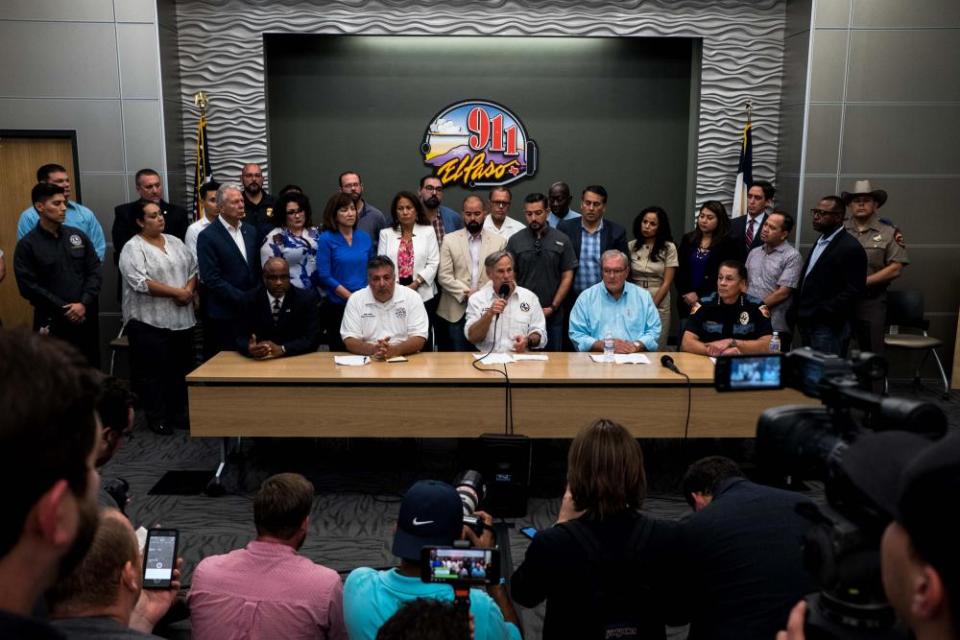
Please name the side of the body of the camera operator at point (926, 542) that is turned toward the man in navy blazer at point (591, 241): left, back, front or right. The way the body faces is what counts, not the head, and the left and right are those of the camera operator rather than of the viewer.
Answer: front

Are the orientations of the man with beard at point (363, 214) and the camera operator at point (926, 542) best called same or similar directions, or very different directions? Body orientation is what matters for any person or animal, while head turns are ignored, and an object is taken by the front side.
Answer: very different directions

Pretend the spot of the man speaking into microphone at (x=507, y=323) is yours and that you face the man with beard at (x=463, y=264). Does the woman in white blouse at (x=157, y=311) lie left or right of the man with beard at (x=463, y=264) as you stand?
left

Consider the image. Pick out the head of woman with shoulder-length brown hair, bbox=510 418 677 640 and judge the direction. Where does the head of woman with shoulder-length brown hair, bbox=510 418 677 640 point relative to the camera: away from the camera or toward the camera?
away from the camera

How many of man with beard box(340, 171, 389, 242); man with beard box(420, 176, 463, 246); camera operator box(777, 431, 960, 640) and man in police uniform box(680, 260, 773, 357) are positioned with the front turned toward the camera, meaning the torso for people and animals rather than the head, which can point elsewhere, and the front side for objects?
3

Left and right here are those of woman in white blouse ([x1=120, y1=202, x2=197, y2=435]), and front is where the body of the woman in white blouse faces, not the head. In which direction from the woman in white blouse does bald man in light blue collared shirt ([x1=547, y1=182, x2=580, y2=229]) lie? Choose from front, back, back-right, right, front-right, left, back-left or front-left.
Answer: front-left

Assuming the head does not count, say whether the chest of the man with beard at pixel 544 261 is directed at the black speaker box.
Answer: yes

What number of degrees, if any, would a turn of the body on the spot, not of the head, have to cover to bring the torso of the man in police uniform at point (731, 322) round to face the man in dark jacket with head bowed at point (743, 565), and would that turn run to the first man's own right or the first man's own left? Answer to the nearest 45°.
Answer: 0° — they already face them

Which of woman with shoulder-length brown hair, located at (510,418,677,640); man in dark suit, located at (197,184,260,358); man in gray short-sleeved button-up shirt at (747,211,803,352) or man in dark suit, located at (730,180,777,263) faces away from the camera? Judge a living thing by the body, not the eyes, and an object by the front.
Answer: the woman with shoulder-length brown hair

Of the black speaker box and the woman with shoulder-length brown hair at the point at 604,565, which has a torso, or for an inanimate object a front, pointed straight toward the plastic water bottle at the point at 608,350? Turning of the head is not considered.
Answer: the woman with shoulder-length brown hair

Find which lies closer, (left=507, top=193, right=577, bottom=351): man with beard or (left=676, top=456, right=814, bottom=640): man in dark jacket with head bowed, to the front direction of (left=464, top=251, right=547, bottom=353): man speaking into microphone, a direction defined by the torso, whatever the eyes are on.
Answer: the man in dark jacket with head bowed

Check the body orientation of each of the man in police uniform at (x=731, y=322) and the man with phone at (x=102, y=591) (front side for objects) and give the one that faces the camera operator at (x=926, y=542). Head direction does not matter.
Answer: the man in police uniform

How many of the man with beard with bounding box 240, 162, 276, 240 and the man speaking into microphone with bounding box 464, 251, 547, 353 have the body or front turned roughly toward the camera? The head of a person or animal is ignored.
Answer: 2

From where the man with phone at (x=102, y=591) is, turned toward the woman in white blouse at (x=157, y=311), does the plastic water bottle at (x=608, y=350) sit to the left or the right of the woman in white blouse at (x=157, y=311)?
right

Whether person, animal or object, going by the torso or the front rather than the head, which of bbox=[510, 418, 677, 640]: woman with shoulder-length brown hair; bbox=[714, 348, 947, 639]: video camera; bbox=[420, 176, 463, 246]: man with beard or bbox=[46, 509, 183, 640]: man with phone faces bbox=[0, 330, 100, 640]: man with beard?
bbox=[420, 176, 463, 246]: man with beard
